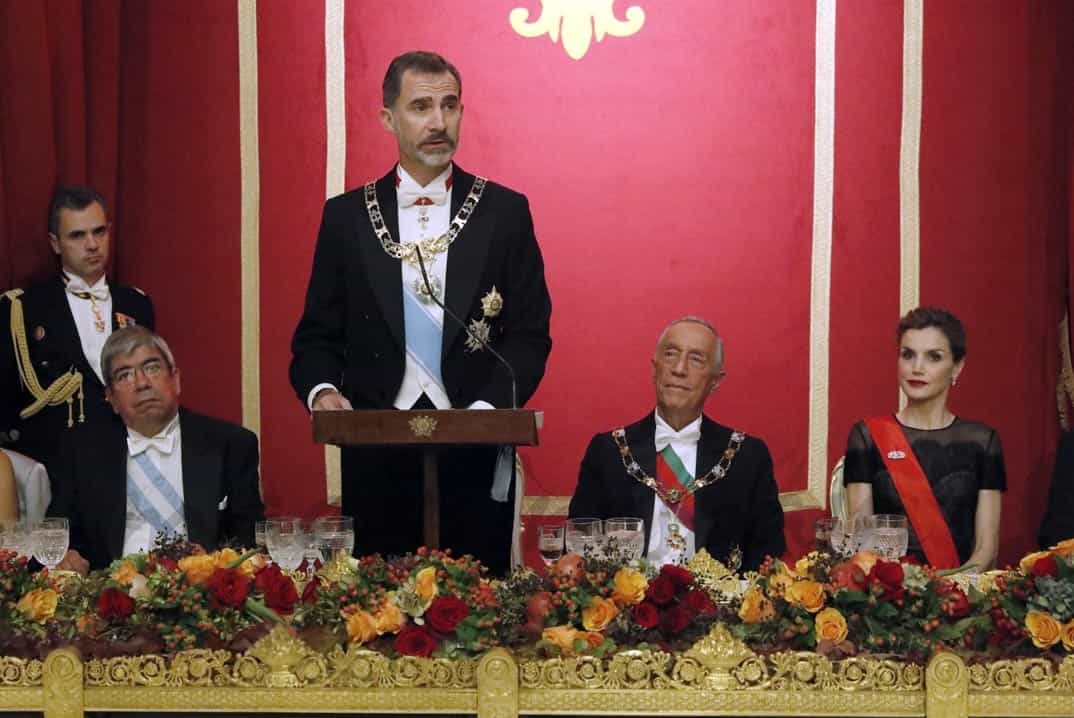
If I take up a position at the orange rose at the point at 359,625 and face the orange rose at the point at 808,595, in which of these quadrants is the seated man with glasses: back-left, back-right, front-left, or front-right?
back-left

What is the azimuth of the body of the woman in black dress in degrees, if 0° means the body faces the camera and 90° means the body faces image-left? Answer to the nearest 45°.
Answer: approximately 0°

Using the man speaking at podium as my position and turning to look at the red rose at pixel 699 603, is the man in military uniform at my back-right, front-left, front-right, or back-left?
back-right

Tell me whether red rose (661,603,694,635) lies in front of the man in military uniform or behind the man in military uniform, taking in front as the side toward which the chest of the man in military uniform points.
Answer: in front
